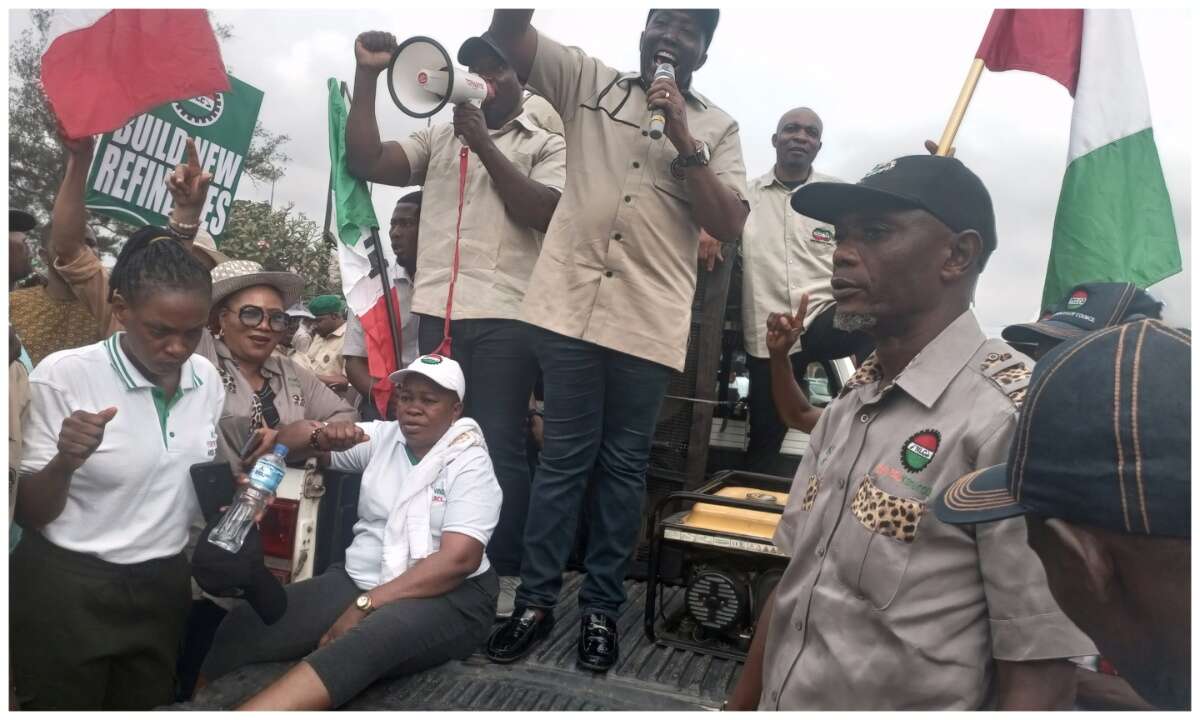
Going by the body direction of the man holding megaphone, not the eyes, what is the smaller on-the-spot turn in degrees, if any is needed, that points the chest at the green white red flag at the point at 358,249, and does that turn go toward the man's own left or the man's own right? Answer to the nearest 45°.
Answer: approximately 90° to the man's own right

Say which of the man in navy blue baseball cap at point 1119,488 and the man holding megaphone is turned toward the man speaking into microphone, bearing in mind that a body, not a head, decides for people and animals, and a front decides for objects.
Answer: the man in navy blue baseball cap

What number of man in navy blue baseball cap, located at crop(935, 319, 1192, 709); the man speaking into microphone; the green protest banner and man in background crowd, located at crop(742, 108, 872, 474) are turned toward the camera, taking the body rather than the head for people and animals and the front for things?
3

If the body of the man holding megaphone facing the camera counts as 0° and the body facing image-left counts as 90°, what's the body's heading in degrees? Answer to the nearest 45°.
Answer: approximately 45°

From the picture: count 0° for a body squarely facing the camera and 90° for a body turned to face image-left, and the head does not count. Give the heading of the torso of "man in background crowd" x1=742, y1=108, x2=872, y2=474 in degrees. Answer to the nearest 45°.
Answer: approximately 0°

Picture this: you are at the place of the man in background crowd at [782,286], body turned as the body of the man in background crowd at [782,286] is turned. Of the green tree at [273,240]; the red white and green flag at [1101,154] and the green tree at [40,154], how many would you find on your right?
2

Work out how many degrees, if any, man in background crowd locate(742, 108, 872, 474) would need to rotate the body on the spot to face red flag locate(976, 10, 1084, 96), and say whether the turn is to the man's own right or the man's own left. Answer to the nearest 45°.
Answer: approximately 45° to the man's own left

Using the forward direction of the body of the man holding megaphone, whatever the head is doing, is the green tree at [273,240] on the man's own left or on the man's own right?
on the man's own right

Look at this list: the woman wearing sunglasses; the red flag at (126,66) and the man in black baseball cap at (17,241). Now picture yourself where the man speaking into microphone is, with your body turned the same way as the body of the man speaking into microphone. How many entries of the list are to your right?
3

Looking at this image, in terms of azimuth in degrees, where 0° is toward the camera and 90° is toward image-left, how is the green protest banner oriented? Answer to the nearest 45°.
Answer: approximately 0°
